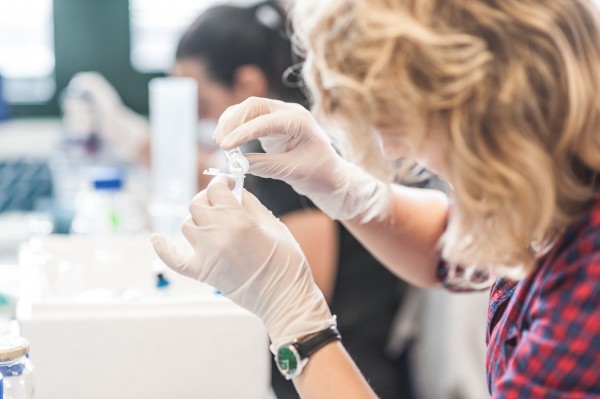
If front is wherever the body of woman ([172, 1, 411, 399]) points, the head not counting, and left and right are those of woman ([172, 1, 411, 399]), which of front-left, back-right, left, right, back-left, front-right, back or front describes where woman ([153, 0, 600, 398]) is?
left

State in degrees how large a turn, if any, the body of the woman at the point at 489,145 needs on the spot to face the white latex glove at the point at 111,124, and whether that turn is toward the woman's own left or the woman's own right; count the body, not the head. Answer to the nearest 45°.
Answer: approximately 45° to the woman's own right

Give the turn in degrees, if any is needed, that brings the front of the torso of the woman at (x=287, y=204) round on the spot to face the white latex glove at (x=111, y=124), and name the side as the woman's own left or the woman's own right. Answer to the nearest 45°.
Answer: approximately 45° to the woman's own right

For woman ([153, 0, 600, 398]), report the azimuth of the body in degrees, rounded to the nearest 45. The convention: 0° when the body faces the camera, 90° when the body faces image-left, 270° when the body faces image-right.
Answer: approximately 90°

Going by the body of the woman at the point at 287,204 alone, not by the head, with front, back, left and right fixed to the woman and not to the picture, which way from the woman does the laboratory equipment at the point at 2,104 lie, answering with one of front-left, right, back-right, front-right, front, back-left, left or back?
front-right

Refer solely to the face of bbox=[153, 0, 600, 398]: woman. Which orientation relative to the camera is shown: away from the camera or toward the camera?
away from the camera
